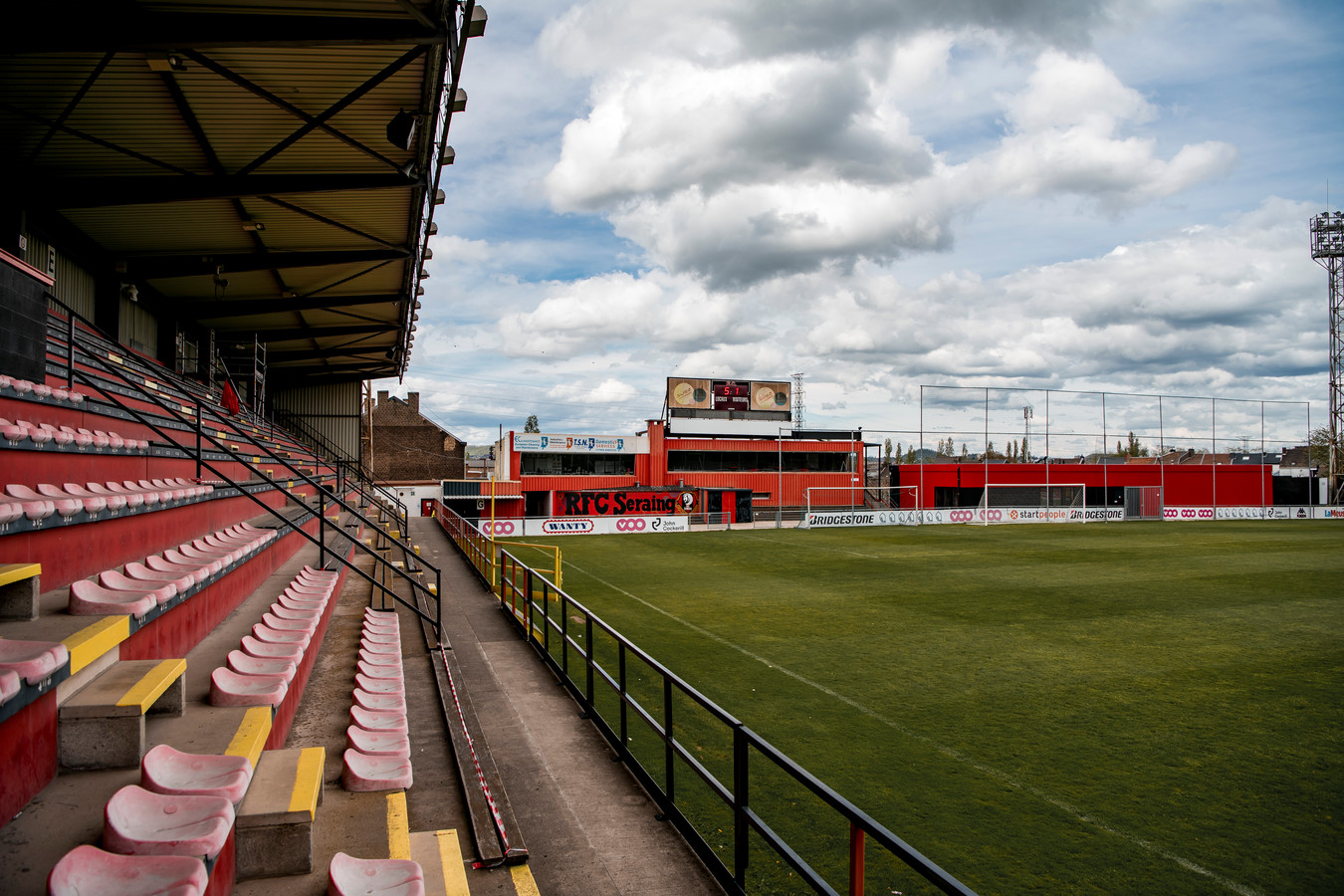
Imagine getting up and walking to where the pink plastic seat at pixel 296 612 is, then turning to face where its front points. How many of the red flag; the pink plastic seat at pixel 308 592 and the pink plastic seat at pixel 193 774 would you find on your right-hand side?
1

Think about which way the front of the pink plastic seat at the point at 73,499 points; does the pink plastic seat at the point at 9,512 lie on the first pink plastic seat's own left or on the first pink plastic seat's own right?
on the first pink plastic seat's own right

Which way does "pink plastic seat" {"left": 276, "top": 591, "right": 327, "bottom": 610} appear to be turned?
to the viewer's right

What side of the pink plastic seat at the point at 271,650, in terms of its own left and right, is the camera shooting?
right

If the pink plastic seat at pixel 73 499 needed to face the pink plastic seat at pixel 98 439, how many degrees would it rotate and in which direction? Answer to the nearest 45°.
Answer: approximately 90° to its left

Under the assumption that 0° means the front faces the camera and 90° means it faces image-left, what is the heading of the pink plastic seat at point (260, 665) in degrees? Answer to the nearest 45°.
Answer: approximately 270°

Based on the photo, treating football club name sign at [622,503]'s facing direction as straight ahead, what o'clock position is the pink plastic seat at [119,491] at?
The pink plastic seat is roughly at 12 o'clock from the football club name sign.

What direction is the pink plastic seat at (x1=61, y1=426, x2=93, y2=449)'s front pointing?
to the viewer's right

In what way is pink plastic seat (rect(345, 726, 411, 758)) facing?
to the viewer's right

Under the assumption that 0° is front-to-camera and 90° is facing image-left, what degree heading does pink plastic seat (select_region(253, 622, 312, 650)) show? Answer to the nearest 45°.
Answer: approximately 270°

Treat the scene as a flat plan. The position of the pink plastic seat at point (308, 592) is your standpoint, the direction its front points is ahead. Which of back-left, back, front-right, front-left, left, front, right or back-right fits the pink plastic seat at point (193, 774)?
right

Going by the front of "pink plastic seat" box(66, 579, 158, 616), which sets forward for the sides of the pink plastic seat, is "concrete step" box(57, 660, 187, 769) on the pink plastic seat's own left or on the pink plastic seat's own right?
on the pink plastic seat's own right

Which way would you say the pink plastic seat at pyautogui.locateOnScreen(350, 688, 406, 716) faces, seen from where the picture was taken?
facing to the right of the viewer
